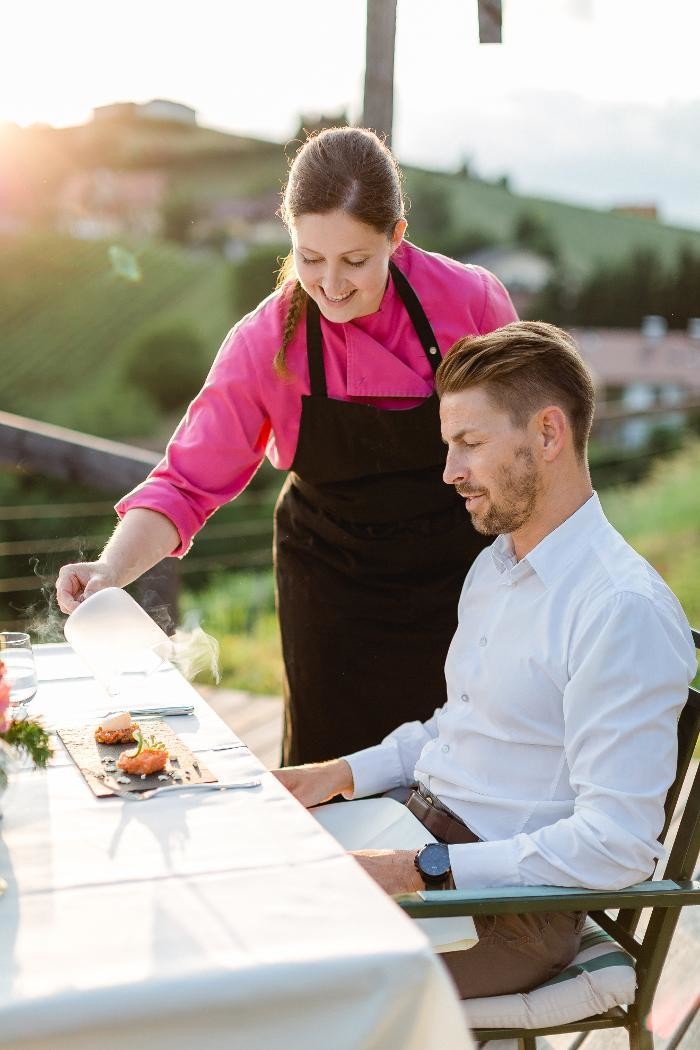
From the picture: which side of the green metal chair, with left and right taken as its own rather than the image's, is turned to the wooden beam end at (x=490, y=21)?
right

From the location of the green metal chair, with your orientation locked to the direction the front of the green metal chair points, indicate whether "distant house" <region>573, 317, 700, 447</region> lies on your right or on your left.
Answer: on your right

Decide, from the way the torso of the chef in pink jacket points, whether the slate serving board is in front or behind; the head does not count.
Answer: in front

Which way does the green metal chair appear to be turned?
to the viewer's left

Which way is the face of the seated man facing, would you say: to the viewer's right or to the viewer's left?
to the viewer's left

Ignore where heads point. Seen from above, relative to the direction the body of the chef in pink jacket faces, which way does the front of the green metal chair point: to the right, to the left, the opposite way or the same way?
to the right

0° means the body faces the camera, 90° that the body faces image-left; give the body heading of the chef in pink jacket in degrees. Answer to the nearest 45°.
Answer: approximately 0°

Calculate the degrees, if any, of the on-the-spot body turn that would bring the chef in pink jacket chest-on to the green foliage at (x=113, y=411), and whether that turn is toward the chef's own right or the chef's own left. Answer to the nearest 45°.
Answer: approximately 180°
